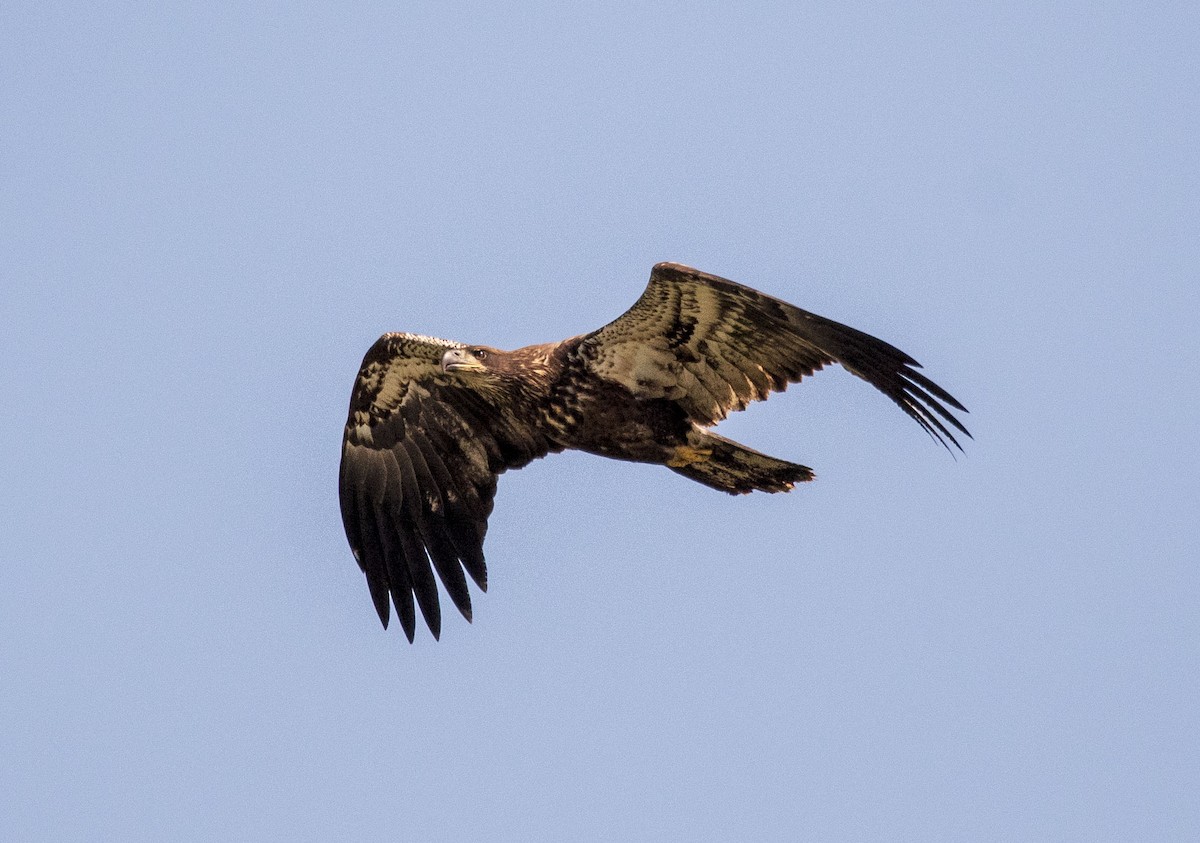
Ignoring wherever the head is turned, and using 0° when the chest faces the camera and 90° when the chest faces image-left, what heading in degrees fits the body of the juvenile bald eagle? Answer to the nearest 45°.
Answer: approximately 45°
